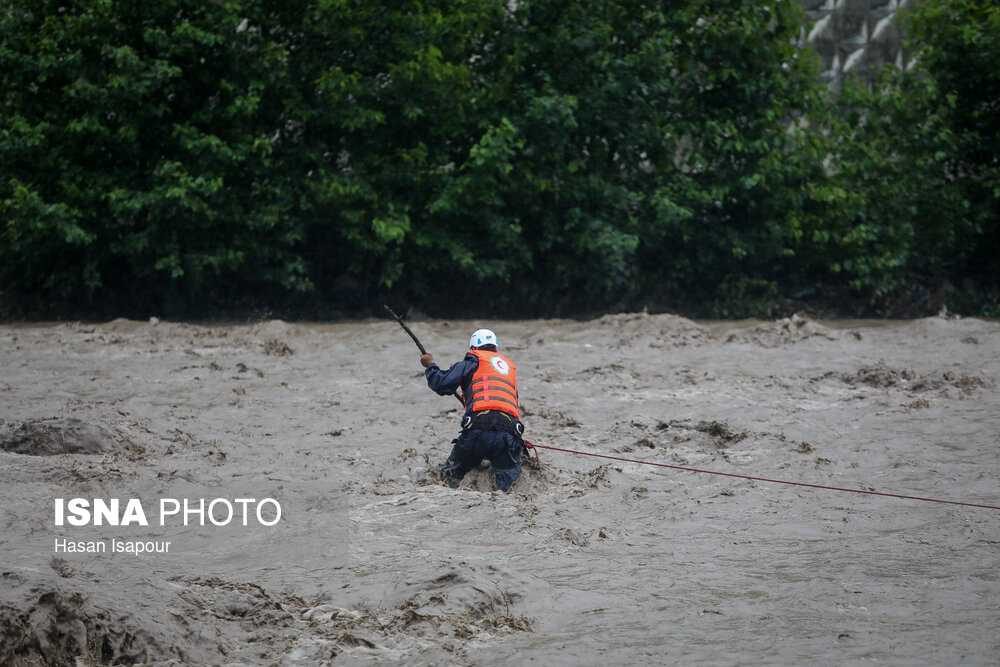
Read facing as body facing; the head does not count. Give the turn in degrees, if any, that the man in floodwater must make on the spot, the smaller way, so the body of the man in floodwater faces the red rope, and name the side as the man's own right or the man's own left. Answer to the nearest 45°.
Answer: approximately 135° to the man's own right

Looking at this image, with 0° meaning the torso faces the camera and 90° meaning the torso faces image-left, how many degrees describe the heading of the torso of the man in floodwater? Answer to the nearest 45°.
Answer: approximately 135°

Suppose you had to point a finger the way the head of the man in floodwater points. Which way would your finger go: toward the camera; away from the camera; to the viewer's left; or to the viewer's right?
away from the camera
